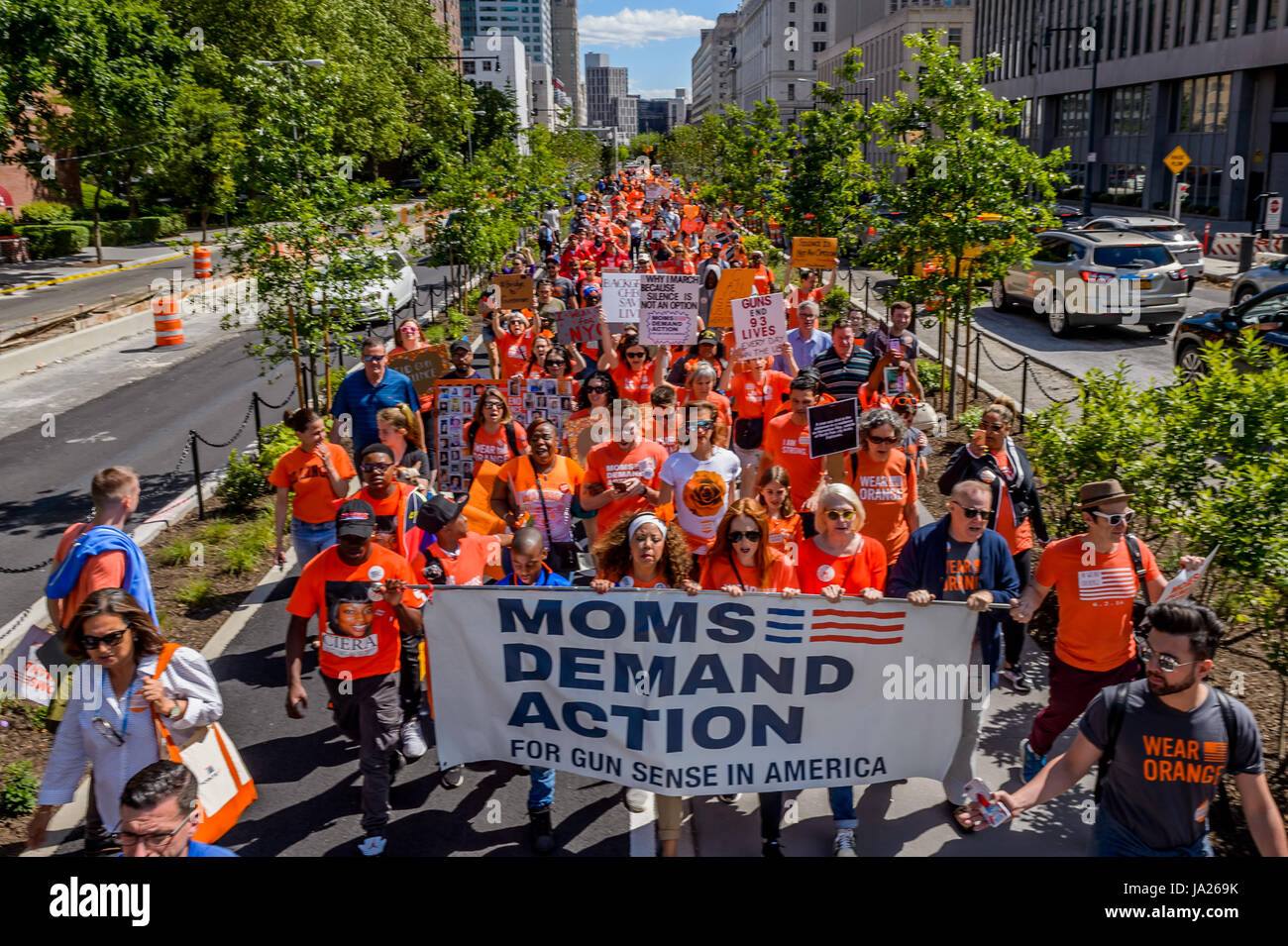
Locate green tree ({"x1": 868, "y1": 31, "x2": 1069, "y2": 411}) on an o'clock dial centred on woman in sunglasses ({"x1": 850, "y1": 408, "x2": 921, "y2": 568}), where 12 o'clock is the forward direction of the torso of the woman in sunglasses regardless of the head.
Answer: The green tree is roughly at 6 o'clock from the woman in sunglasses.

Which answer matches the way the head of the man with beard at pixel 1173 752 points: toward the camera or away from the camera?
toward the camera

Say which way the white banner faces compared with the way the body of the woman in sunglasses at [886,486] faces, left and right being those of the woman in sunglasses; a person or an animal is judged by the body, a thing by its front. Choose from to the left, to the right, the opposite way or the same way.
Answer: the same way

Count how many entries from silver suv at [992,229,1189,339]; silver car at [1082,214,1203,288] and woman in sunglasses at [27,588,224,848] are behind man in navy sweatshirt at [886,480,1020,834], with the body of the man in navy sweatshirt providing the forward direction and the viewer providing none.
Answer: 2

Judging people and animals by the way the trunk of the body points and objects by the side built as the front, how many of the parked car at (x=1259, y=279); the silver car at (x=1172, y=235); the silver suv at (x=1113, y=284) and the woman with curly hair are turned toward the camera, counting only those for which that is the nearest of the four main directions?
1

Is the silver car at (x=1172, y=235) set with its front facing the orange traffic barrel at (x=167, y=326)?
no

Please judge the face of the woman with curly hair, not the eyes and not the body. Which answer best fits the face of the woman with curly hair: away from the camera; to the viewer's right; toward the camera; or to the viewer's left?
toward the camera

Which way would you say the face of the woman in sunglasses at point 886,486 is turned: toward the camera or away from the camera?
toward the camera

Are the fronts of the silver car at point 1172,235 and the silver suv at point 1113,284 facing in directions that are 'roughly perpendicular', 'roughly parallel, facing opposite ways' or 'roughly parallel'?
roughly parallel

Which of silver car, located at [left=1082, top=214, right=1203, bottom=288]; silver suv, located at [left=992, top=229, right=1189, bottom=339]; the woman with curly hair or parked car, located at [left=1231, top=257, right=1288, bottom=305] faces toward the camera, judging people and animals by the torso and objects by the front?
the woman with curly hair

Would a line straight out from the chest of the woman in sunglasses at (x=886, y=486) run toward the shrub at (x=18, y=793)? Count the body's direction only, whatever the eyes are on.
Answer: no

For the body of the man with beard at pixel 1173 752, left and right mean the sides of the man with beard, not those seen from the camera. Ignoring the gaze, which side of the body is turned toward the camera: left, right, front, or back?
front

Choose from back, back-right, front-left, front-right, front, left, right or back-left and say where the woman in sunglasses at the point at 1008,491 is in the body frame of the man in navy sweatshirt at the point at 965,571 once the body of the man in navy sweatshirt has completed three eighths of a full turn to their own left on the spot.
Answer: front-left

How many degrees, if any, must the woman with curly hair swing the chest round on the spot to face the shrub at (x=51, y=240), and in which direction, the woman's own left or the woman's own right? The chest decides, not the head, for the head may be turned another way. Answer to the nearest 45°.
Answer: approximately 135° to the woman's own right

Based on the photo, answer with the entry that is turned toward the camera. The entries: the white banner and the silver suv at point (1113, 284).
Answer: the white banner
